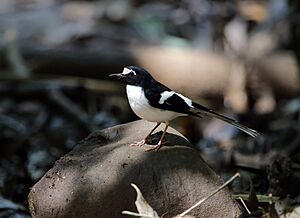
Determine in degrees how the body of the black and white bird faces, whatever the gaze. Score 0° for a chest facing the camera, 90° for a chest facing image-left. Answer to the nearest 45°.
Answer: approximately 90°

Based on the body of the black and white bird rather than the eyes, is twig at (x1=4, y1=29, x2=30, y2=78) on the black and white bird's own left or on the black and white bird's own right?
on the black and white bird's own right
